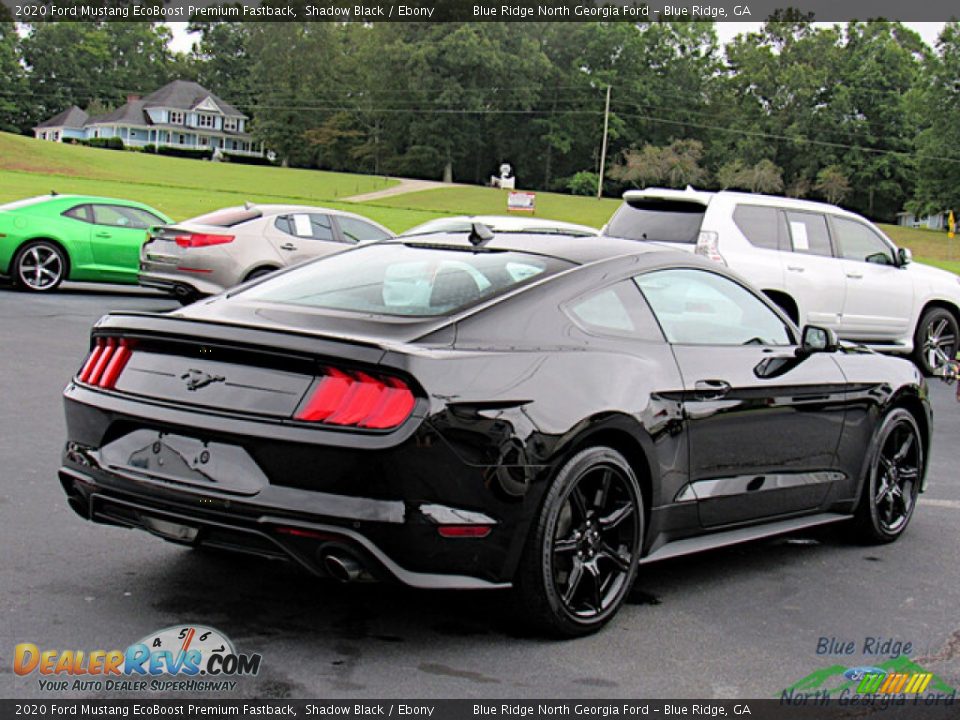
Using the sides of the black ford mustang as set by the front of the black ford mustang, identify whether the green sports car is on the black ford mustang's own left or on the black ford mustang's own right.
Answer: on the black ford mustang's own left

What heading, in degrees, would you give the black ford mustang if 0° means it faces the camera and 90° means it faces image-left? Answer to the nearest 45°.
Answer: approximately 225°
